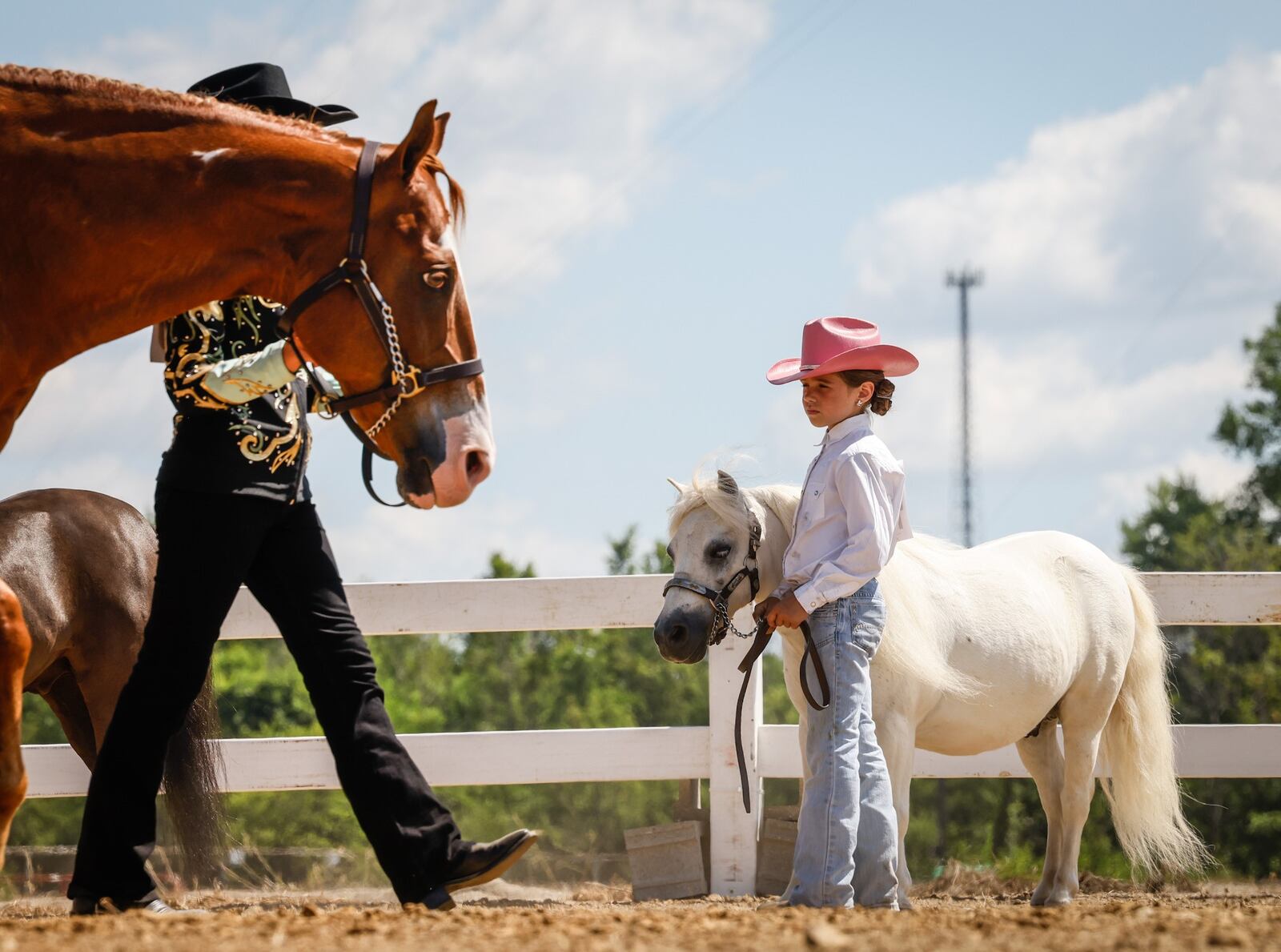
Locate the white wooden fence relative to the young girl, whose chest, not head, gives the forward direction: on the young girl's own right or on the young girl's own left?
on the young girl's own right

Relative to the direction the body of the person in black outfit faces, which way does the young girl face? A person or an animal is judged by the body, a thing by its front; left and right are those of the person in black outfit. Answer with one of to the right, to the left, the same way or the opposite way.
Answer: the opposite way

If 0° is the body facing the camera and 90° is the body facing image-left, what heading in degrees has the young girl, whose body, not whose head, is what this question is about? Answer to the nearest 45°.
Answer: approximately 90°

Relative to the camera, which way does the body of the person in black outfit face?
to the viewer's right

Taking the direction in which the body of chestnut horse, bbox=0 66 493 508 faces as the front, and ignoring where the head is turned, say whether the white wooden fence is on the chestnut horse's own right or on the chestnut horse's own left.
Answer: on the chestnut horse's own left

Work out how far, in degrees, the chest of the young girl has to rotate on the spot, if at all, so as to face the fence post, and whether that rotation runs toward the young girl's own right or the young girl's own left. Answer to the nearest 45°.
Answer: approximately 90° to the young girl's own right

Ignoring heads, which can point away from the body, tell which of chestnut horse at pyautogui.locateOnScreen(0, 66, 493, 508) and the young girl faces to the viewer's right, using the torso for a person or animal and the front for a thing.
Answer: the chestnut horse

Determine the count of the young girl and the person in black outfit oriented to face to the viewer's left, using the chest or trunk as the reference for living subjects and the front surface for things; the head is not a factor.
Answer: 1

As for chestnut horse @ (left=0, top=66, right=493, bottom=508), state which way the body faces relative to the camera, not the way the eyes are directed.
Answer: to the viewer's right
